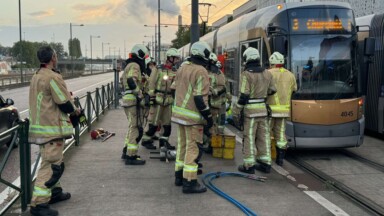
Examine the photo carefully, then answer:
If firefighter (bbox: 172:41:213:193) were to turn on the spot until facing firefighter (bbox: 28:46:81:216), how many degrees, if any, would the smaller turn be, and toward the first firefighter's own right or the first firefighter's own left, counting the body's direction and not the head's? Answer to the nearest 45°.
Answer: approximately 180°

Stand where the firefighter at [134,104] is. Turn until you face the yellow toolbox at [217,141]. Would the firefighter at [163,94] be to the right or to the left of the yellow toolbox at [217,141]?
left

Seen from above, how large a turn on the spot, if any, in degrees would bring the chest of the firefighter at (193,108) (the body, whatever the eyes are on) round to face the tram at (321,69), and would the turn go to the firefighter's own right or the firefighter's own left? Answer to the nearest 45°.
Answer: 0° — they already face it
